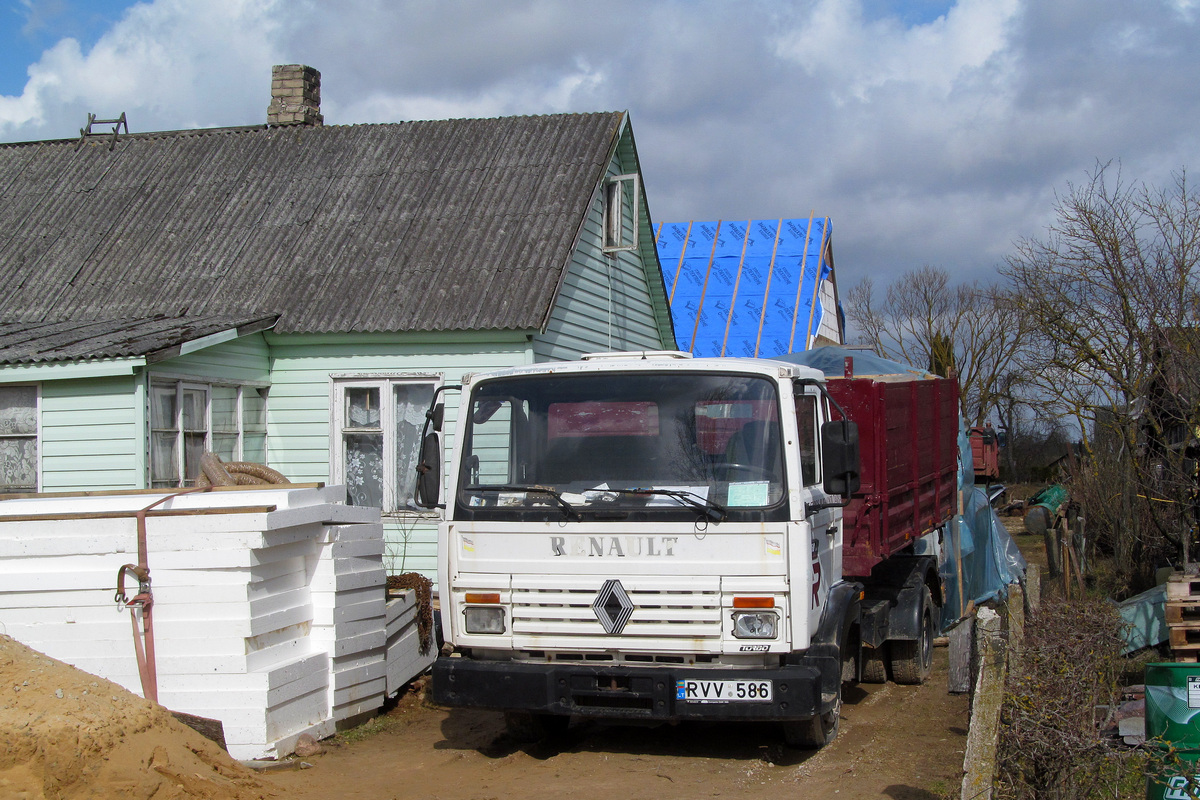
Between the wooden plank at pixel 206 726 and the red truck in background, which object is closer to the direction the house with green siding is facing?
the wooden plank

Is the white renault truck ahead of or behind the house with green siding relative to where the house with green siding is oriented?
ahead

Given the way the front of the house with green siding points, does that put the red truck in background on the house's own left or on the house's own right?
on the house's own left

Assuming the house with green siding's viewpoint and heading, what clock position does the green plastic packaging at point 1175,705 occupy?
The green plastic packaging is roughly at 11 o'clock from the house with green siding.

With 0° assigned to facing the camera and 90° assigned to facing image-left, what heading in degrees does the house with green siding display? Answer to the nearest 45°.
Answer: approximately 0°

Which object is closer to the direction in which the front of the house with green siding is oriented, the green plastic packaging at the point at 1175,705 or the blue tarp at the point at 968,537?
the green plastic packaging

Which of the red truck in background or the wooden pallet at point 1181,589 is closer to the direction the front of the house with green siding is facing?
the wooden pallet

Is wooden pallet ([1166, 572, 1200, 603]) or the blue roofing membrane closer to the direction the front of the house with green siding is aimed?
the wooden pallet

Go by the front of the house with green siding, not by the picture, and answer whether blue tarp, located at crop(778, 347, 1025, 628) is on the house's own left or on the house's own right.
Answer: on the house's own left

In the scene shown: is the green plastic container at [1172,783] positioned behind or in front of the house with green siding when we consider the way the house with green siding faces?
in front

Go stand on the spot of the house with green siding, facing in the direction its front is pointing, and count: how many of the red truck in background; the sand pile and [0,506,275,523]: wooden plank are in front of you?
2

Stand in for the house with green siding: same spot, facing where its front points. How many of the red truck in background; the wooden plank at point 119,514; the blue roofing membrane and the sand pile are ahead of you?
2

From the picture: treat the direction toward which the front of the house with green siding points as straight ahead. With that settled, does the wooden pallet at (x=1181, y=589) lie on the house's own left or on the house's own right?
on the house's own left
